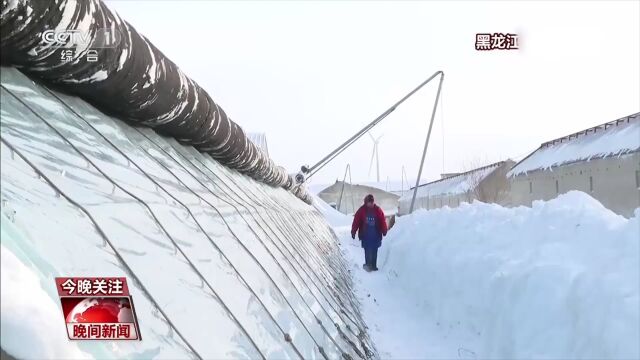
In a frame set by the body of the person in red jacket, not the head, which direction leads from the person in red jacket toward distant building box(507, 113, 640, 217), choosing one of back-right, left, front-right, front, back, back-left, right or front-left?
back-left

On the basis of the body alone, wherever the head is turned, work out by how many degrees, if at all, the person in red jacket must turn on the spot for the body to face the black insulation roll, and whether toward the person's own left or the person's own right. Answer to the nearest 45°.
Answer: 0° — they already face it

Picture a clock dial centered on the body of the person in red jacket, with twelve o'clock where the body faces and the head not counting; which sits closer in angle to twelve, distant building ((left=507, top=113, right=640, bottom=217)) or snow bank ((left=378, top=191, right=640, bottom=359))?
the snow bank

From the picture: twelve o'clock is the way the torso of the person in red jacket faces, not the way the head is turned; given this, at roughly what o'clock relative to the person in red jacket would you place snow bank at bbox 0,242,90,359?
The snow bank is roughly at 12 o'clock from the person in red jacket.

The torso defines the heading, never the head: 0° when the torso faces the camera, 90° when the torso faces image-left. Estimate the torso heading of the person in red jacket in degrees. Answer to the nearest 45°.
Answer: approximately 0°

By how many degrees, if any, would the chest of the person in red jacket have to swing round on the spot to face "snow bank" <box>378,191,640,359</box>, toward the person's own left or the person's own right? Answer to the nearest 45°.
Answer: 0° — they already face it
